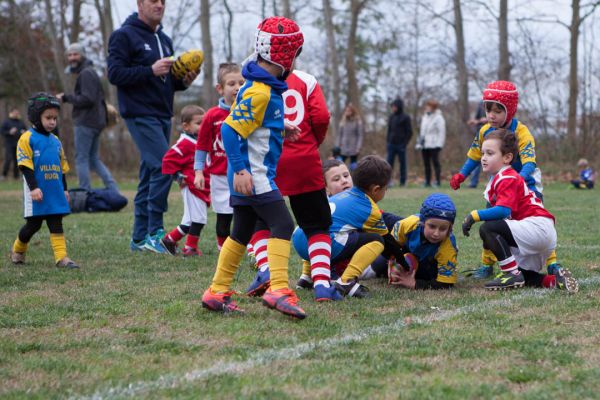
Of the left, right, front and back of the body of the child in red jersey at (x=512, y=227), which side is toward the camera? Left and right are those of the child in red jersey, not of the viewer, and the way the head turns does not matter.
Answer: left

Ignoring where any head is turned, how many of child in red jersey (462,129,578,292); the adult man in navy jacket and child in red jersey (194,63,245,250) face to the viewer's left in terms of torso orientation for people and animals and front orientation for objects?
1

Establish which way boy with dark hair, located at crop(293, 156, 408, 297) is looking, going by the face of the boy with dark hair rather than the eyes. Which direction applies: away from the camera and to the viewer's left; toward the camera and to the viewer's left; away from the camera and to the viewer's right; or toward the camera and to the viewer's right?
away from the camera and to the viewer's right

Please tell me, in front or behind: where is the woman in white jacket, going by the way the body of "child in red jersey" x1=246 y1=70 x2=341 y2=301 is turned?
in front

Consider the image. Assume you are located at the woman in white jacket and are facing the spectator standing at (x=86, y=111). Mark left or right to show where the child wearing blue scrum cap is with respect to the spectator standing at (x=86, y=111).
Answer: left

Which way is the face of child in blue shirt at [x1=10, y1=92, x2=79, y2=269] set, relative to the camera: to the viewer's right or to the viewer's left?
to the viewer's right
